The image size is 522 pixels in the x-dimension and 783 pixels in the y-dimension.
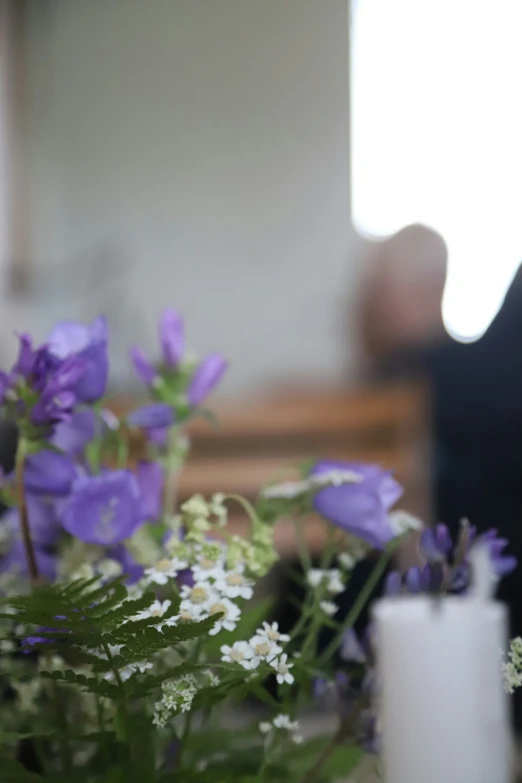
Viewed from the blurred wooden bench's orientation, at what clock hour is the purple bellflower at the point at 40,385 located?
The purple bellflower is roughly at 12 o'clock from the blurred wooden bench.

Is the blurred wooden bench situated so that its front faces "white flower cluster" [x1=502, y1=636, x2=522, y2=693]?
yes

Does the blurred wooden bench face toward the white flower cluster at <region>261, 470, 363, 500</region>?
yes

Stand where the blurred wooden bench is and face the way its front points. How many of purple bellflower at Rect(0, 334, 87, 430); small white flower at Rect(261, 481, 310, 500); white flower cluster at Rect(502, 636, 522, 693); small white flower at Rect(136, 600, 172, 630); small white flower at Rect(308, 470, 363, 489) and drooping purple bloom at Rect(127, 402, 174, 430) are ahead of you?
6

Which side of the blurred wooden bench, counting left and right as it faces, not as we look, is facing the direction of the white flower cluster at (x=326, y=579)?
front

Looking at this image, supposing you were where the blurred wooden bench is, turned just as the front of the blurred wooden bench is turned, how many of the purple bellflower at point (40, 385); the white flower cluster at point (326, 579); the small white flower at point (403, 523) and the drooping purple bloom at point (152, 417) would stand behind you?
0

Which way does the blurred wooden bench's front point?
toward the camera

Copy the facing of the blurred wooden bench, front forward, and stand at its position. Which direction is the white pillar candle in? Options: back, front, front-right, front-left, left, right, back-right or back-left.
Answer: front

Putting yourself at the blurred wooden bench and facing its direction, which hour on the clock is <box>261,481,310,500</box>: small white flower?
The small white flower is roughly at 12 o'clock from the blurred wooden bench.

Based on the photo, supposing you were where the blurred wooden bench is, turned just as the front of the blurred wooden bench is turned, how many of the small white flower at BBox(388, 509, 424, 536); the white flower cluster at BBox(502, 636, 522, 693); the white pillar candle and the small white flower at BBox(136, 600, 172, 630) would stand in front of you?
4

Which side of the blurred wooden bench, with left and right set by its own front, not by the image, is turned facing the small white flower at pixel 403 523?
front

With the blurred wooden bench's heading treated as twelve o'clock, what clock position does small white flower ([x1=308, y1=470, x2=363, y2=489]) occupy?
The small white flower is roughly at 12 o'clock from the blurred wooden bench.
